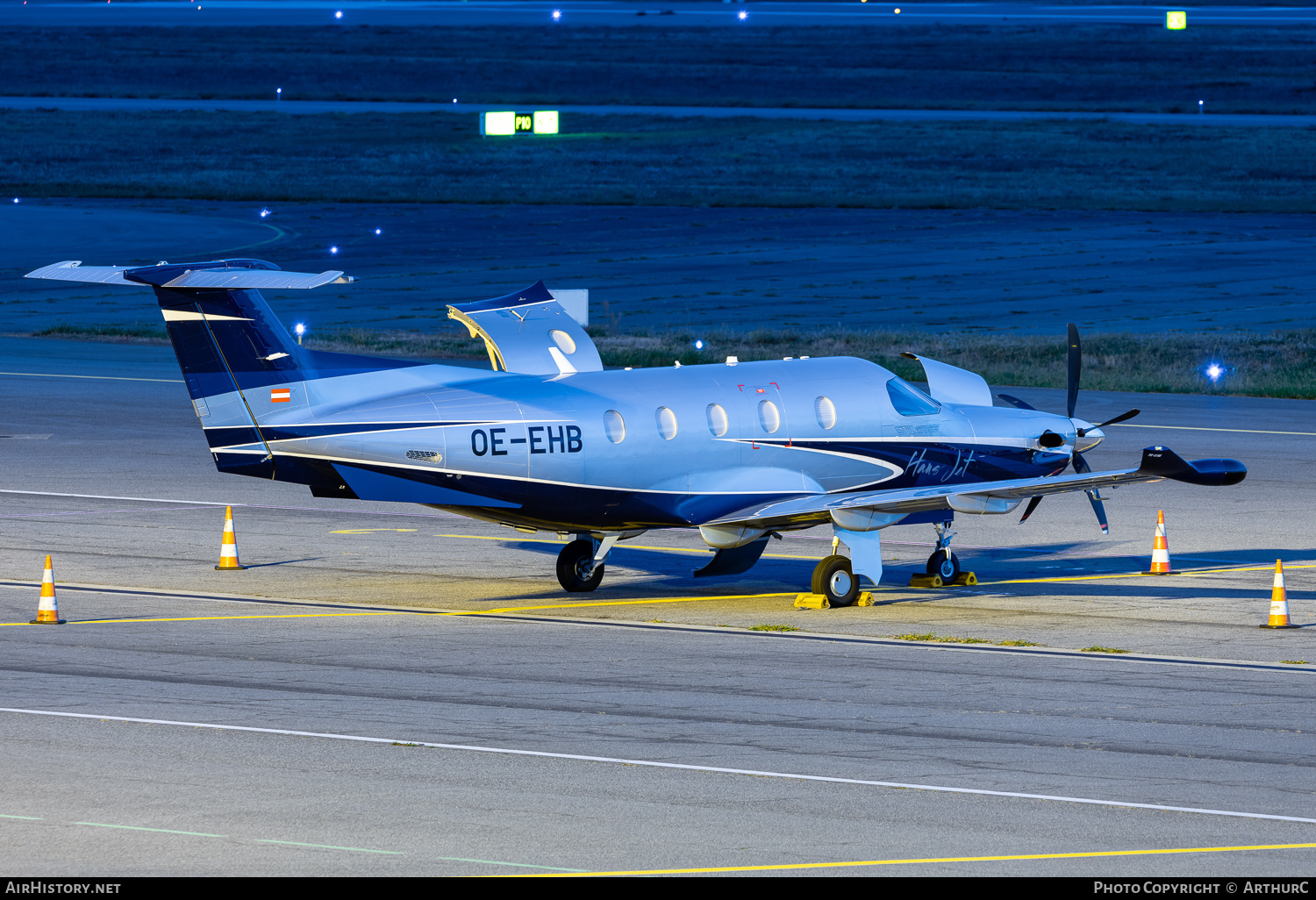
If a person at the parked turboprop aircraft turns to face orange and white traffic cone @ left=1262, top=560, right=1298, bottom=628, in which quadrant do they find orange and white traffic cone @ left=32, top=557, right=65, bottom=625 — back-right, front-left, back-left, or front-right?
back-right

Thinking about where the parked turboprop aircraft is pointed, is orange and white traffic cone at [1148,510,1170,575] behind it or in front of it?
in front

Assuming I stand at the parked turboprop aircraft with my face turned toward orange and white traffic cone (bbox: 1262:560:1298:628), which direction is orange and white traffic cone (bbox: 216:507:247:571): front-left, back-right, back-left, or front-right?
back-left

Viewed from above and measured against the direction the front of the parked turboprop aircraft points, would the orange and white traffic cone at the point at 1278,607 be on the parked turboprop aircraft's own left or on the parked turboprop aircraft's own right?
on the parked turboprop aircraft's own right

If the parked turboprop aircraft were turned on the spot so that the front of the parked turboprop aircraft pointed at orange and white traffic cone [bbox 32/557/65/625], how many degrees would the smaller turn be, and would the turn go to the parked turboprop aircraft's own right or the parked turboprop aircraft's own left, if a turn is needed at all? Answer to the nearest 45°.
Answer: approximately 135° to the parked turboprop aircraft's own left

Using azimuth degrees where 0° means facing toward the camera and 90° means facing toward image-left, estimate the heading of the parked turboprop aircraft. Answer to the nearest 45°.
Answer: approximately 225°
